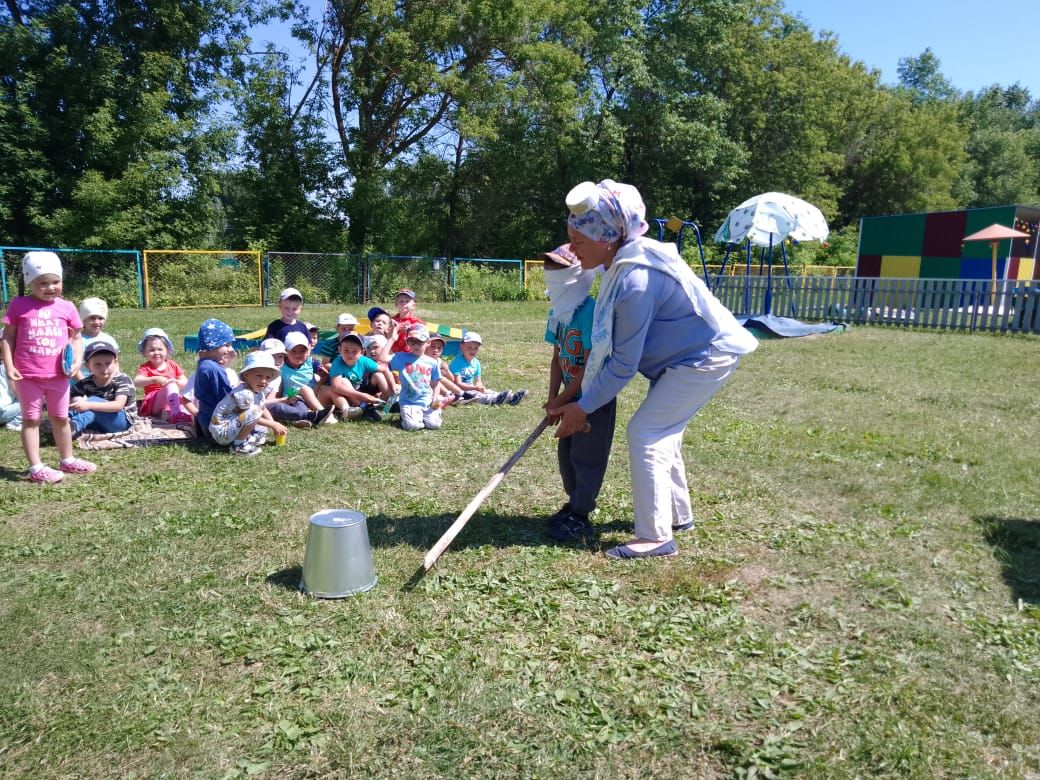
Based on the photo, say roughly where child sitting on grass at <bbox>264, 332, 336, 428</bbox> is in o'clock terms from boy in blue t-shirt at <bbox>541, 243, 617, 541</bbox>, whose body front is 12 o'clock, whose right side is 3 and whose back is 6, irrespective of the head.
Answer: The child sitting on grass is roughly at 3 o'clock from the boy in blue t-shirt.

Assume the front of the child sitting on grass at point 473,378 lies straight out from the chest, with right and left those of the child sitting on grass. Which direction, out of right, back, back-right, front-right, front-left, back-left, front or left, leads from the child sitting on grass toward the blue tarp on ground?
left

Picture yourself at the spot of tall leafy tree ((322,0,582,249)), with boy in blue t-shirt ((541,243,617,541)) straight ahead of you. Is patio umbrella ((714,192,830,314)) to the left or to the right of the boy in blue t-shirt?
left

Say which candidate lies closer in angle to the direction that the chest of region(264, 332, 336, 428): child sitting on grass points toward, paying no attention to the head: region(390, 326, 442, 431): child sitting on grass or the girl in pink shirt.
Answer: the girl in pink shirt

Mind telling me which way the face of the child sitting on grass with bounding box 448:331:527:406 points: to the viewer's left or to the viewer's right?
to the viewer's right
